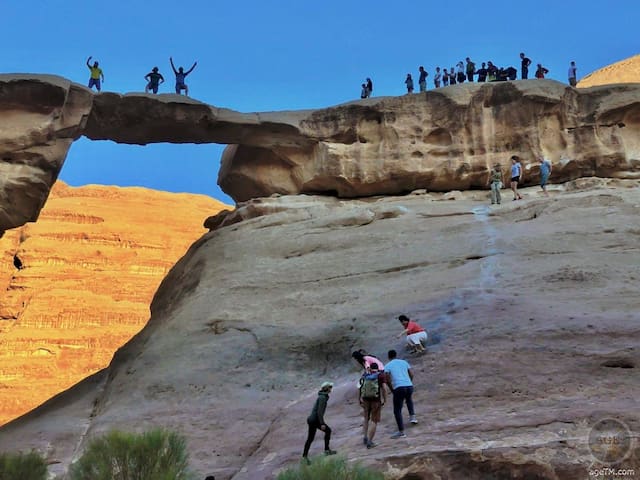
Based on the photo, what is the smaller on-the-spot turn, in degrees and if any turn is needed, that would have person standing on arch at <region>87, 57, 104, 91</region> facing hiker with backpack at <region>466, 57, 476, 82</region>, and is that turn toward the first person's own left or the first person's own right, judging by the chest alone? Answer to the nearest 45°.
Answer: approximately 90° to the first person's own left

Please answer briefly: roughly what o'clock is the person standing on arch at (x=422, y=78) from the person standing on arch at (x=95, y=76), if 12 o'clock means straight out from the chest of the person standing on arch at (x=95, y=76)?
the person standing on arch at (x=422, y=78) is roughly at 9 o'clock from the person standing on arch at (x=95, y=76).

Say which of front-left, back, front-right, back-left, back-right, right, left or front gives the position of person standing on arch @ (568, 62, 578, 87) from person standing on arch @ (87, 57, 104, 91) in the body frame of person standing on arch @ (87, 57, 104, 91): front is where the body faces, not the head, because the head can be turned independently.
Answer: left

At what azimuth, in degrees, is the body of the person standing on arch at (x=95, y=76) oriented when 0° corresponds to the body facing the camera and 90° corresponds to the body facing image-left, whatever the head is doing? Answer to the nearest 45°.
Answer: approximately 0°

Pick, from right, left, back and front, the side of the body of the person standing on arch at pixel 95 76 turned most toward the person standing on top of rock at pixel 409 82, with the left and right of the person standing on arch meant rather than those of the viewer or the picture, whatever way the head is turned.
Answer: left

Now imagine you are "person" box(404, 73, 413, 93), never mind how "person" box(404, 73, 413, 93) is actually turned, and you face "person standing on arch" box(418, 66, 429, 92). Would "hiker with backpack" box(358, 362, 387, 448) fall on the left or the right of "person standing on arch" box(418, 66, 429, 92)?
right

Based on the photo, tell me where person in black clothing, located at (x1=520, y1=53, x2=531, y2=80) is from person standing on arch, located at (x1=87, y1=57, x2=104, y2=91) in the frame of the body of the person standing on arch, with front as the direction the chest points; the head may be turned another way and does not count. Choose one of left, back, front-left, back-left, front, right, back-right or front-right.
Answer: left

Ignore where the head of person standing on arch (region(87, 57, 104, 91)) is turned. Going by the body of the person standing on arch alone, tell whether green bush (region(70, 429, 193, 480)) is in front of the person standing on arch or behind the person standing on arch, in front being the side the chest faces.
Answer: in front

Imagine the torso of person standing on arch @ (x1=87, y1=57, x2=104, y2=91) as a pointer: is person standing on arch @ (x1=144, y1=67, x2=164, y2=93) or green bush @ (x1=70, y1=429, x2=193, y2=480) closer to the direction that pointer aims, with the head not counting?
the green bush

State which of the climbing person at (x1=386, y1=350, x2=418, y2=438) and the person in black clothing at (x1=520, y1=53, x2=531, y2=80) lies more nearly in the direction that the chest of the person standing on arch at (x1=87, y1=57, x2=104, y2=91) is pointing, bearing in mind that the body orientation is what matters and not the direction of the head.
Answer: the climbing person
